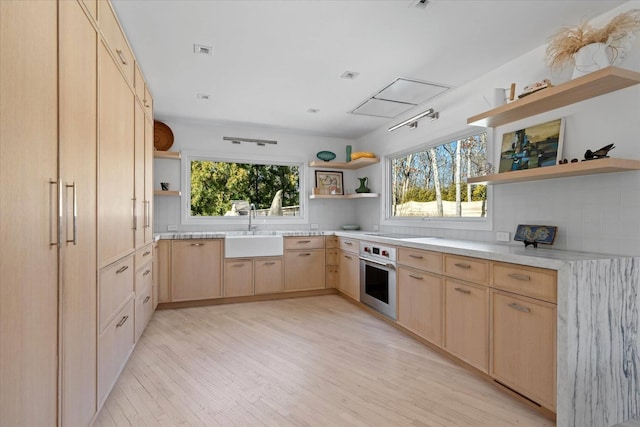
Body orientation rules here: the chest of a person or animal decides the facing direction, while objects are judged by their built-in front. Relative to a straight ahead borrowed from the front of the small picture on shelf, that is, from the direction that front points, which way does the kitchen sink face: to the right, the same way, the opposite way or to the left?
the same way

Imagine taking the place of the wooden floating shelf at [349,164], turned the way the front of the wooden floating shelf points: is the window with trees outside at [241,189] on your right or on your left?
on your right

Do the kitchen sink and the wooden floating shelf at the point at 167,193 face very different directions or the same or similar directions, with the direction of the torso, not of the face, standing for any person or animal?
same or similar directions

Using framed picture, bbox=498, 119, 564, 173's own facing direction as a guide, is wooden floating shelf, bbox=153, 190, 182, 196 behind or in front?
in front

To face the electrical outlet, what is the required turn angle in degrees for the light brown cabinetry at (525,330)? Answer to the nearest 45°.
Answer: approximately 135° to its right

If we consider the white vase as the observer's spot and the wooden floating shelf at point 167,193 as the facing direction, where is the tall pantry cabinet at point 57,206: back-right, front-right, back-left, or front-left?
front-left

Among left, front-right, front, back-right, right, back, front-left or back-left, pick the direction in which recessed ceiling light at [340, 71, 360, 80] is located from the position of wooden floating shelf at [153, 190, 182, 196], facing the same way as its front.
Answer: front-left

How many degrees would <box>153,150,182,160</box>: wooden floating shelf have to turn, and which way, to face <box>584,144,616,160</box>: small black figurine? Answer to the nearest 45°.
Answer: approximately 45° to its left

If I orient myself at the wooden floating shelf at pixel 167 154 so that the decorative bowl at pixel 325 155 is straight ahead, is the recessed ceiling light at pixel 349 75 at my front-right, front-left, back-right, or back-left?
front-right

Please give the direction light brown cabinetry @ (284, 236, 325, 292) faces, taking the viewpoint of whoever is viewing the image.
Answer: facing the viewer

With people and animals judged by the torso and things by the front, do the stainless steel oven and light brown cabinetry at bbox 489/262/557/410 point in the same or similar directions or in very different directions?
same or similar directions

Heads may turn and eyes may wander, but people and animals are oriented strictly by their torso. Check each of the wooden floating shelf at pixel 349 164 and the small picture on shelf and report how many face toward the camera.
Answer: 2

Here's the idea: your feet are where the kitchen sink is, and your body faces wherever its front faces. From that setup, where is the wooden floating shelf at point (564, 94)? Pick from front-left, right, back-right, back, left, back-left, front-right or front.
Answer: front-left

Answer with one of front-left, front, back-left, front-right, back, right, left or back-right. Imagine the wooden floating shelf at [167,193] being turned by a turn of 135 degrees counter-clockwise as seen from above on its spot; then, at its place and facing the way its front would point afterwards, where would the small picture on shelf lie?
front-right

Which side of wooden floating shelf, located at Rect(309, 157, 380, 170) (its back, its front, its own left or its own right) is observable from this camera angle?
front

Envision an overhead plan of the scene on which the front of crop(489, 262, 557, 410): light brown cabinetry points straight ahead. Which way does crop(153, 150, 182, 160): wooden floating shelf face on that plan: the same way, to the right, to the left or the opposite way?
to the left

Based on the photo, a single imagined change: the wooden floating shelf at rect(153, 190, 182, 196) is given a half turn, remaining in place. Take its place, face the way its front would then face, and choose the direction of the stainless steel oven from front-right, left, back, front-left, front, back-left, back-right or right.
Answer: back-right
